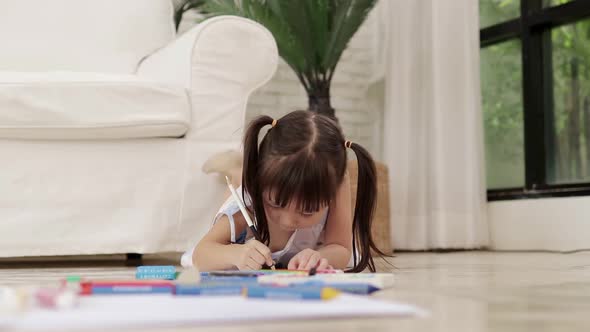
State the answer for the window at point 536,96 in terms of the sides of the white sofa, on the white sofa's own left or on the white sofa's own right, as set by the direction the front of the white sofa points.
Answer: on the white sofa's own left

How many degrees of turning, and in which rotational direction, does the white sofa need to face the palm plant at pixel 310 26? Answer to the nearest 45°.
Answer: approximately 135° to its left

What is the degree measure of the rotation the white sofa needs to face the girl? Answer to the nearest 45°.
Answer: approximately 45° to its left

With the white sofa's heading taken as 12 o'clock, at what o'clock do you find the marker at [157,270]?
The marker is roughly at 12 o'clock from the white sofa.

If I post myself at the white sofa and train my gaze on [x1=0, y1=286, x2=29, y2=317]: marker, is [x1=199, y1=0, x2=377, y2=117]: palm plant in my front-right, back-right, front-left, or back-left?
back-left

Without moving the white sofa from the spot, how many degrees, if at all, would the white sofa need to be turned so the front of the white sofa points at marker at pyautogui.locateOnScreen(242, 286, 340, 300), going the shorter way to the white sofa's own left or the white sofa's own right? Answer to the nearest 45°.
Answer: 0° — it already faces it

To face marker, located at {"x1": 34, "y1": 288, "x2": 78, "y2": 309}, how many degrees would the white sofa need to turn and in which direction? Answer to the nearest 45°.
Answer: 0° — it already faces it

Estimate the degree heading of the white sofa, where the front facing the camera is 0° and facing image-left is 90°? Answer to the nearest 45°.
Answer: approximately 0°

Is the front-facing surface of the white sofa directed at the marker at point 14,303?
yes

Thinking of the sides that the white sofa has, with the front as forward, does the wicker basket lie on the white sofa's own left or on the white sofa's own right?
on the white sofa's own left
